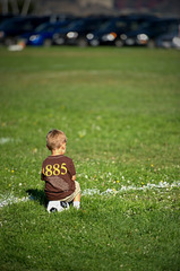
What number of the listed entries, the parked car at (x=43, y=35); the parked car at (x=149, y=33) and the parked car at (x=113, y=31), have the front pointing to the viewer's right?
0

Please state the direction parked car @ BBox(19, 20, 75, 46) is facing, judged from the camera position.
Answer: facing the viewer and to the left of the viewer

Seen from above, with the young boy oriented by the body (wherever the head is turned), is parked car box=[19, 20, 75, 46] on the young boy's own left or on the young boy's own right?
on the young boy's own left

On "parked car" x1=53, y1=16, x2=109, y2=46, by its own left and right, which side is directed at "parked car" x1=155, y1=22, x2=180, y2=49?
left

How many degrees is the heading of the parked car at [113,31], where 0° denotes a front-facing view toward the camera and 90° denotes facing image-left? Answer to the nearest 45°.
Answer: approximately 45°

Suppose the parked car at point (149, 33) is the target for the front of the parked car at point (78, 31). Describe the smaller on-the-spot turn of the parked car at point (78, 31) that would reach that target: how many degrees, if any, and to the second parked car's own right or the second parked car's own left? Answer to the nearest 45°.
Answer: approximately 90° to the second parked car's own left

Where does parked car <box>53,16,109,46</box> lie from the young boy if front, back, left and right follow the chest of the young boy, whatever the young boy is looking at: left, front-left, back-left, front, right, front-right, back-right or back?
front-left

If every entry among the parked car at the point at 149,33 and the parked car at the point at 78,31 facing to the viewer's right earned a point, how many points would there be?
0

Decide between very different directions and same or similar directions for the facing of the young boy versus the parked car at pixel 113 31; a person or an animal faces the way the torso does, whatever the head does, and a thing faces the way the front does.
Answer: very different directions

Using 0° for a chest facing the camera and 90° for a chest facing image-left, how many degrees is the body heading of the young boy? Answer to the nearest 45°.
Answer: approximately 225°
